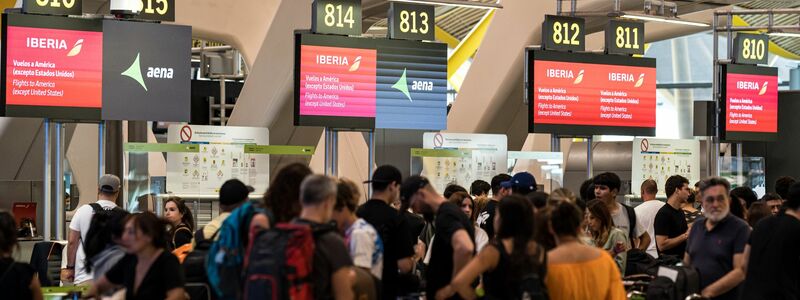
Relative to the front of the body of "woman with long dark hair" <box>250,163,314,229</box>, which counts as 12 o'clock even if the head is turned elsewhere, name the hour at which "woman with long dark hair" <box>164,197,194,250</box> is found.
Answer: "woman with long dark hair" <box>164,197,194,250</box> is roughly at 10 o'clock from "woman with long dark hair" <box>250,163,314,229</box>.

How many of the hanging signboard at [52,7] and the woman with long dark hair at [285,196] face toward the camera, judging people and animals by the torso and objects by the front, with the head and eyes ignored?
1

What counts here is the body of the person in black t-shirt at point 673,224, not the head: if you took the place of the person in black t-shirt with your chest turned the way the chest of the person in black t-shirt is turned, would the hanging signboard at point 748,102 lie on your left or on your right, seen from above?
on your left

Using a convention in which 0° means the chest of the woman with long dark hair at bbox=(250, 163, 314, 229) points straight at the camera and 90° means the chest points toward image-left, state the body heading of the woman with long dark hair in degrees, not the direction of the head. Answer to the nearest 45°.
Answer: approximately 225°

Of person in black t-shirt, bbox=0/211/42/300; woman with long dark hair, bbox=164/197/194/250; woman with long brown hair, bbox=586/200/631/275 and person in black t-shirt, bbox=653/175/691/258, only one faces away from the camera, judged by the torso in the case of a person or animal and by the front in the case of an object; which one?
person in black t-shirt, bbox=0/211/42/300
